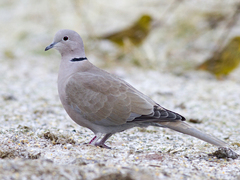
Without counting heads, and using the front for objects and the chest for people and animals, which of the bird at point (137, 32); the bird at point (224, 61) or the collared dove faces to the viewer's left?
the collared dove

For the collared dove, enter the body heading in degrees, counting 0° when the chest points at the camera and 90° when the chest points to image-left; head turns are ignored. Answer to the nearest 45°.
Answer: approximately 90°

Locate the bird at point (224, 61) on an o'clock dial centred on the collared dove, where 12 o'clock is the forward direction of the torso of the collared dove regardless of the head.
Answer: The bird is roughly at 4 o'clock from the collared dove.
